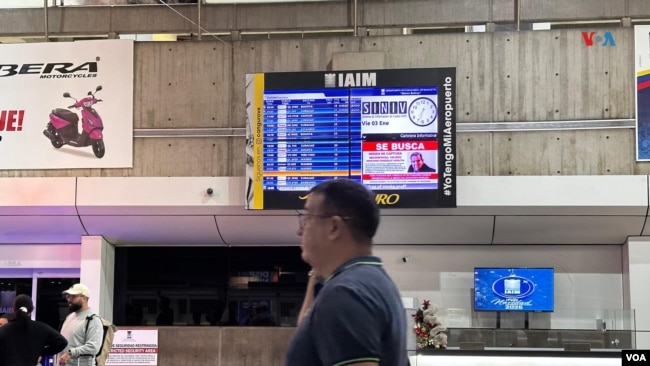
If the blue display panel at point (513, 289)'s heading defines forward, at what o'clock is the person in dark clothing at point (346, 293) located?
The person in dark clothing is roughly at 12 o'clock from the blue display panel.

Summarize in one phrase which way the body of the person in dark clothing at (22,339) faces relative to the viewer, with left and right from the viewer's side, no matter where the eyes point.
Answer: facing away from the viewer

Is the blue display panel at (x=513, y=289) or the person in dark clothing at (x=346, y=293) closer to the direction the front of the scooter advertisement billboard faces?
the person in dark clothing

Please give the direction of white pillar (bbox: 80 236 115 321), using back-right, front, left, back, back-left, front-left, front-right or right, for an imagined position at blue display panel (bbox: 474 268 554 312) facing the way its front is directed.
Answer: right

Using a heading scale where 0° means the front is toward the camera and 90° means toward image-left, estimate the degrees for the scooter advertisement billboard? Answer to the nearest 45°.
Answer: approximately 0°

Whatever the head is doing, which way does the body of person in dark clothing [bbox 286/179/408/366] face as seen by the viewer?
to the viewer's left

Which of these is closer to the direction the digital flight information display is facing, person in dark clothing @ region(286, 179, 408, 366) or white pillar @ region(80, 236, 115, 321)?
the person in dark clothing

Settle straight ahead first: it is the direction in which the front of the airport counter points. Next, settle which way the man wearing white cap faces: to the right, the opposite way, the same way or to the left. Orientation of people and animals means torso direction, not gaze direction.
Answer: to the right

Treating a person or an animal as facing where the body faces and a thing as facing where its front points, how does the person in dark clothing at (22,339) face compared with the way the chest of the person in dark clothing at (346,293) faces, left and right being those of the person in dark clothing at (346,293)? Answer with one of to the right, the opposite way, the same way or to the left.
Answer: to the right

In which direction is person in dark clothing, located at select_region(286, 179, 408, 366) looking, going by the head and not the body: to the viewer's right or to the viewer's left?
to the viewer's left

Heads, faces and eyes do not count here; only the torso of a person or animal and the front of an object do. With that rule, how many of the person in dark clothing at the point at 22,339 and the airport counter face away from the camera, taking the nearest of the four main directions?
1

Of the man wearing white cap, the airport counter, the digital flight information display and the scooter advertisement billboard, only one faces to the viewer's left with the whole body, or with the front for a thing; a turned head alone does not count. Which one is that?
the man wearing white cap
